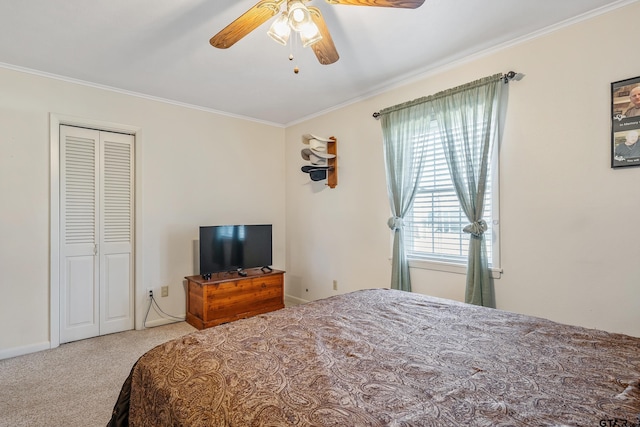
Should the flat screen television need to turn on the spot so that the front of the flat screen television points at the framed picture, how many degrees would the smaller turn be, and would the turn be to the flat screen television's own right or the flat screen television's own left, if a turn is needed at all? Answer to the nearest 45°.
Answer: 0° — it already faces it

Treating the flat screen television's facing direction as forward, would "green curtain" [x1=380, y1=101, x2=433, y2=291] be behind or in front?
in front

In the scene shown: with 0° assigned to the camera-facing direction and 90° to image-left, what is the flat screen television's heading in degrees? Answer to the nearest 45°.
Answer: approximately 315°

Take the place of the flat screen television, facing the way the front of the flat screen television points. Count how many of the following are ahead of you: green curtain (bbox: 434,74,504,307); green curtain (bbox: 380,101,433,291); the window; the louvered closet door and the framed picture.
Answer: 4

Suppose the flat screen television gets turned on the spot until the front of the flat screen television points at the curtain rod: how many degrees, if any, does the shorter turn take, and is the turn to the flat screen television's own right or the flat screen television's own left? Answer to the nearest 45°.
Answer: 0° — it already faces it

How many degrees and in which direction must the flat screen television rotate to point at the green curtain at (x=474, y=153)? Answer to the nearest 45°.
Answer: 0° — it already faces it

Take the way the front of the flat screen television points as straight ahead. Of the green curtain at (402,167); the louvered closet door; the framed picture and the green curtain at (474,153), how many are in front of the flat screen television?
3

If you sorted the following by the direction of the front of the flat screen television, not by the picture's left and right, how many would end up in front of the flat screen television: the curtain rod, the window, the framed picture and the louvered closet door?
3

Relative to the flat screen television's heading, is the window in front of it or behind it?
in front

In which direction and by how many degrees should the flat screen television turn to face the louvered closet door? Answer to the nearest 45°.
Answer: approximately 135° to its right
